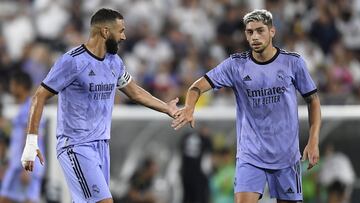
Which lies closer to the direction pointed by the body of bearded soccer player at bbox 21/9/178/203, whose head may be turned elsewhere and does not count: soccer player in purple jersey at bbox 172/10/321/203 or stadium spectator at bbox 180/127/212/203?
the soccer player in purple jersey

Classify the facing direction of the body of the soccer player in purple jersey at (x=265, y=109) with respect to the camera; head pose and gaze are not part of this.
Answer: toward the camera

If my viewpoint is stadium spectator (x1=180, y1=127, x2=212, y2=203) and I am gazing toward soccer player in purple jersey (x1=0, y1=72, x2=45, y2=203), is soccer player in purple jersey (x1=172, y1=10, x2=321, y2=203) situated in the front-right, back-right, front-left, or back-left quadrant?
front-left

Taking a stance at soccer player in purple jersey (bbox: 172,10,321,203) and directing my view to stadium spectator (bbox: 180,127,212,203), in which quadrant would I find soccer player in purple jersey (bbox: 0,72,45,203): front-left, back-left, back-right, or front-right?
front-left

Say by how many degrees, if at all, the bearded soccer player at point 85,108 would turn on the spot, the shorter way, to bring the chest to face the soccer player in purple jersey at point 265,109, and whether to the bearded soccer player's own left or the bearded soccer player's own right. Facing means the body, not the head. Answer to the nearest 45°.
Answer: approximately 45° to the bearded soccer player's own left

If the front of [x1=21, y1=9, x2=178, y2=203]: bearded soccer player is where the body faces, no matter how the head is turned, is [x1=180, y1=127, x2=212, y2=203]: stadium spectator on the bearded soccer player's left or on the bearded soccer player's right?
on the bearded soccer player's left

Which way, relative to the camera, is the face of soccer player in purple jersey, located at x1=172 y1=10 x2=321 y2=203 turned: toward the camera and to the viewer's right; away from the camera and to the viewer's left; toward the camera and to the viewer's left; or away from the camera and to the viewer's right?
toward the camera and to the viewer's left

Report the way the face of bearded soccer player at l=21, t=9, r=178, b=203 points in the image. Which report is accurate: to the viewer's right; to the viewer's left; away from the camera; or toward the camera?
to the viewer's right

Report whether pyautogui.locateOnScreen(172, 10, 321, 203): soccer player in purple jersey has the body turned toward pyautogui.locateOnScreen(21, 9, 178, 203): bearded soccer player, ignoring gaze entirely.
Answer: no

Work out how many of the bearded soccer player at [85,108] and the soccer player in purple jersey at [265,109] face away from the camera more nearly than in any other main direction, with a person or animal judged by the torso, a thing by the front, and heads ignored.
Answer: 0

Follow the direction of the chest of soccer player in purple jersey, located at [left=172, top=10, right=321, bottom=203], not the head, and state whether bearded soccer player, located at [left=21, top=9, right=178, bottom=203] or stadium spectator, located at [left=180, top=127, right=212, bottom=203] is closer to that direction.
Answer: the bearded soccer player

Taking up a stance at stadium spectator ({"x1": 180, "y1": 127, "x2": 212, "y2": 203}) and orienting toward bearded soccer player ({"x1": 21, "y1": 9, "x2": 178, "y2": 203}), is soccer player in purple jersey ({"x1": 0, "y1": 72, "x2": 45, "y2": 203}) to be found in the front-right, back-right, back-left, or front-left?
front-right
